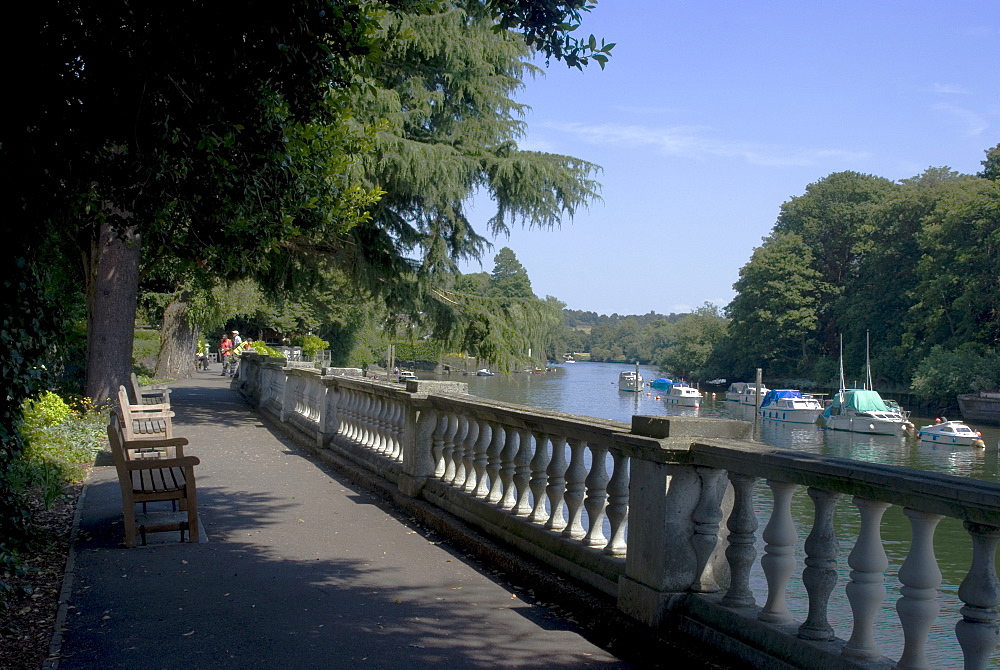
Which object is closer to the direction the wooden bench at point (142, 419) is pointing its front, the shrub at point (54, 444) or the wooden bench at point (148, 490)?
the wooden bench

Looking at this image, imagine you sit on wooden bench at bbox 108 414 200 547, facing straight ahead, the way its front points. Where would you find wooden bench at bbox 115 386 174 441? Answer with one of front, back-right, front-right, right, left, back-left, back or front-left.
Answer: left

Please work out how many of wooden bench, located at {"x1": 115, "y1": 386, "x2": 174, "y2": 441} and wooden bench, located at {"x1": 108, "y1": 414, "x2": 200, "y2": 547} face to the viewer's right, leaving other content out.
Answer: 2

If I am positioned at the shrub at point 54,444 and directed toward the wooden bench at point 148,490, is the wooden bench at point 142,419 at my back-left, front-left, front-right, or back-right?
front-left

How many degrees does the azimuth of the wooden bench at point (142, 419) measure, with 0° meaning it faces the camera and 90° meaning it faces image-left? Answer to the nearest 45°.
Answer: approximately 270°

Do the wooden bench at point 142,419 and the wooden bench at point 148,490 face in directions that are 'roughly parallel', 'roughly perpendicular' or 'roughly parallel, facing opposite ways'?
roughly parallel

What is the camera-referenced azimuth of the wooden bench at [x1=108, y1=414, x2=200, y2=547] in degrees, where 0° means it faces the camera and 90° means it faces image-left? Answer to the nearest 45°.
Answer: approximately 270°

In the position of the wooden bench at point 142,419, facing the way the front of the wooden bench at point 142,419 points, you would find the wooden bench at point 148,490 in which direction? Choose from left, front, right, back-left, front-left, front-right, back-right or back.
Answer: right
